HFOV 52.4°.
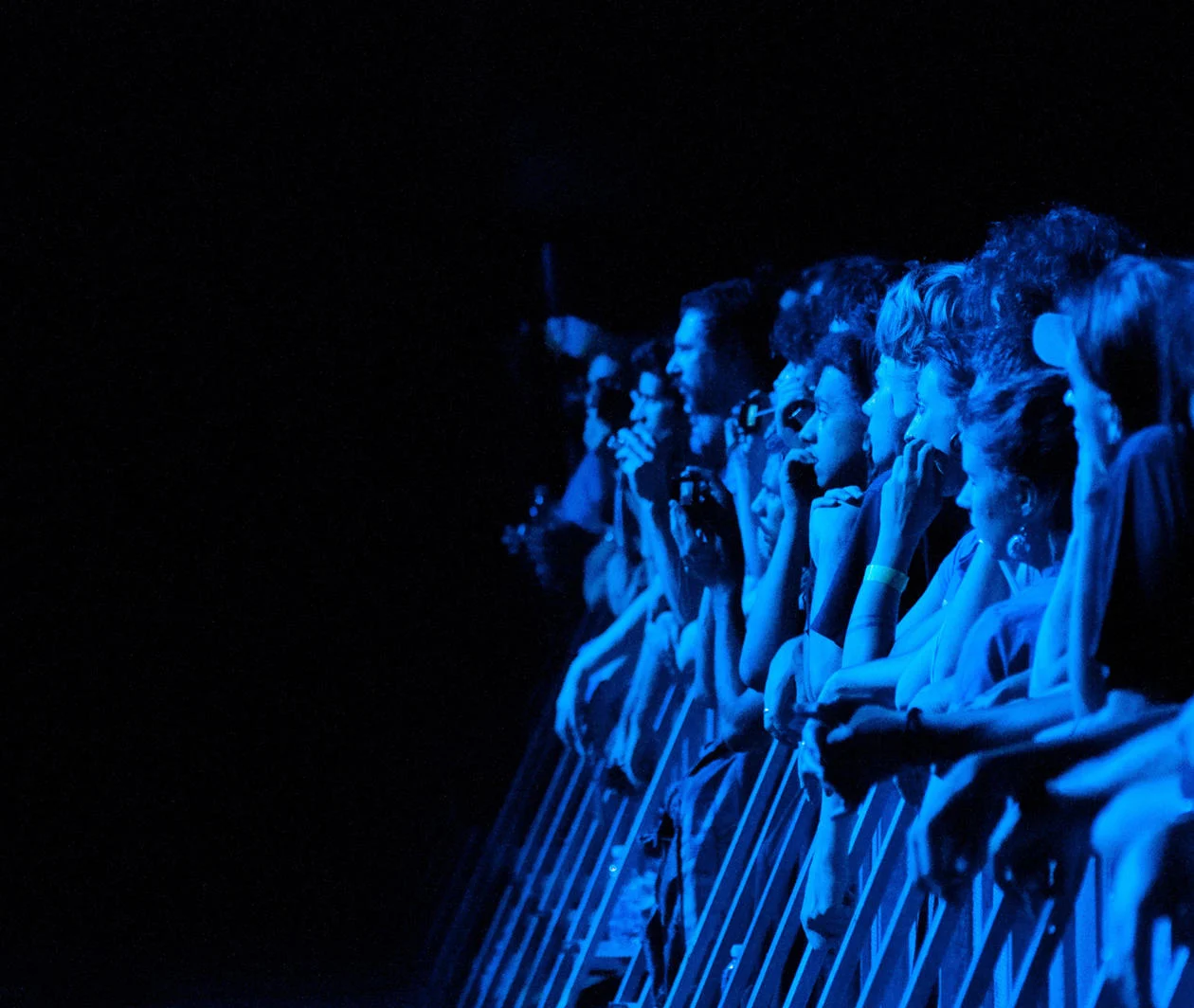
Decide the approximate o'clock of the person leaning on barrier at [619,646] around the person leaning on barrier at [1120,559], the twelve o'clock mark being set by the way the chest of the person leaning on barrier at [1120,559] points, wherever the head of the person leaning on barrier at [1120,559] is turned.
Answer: the person leaning on barrier at [619,646] is roughly at 2 o'clock from the person leaning on barrier at [1120,559].

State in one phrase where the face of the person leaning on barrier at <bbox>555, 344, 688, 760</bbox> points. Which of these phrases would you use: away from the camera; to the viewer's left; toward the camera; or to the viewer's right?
to the viewer's left

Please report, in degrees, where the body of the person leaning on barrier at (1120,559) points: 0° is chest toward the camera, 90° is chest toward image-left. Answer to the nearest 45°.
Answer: approximately 90°
